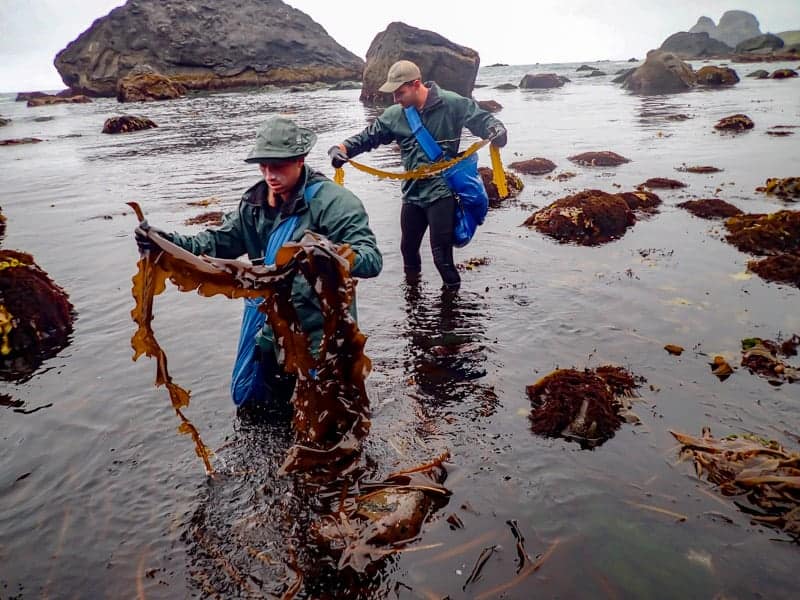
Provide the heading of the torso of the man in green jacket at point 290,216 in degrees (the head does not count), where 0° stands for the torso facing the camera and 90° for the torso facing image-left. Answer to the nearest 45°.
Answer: approximately 45°

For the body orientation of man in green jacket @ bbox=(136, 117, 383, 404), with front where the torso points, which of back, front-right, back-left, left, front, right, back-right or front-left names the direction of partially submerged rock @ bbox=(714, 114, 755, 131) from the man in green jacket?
back

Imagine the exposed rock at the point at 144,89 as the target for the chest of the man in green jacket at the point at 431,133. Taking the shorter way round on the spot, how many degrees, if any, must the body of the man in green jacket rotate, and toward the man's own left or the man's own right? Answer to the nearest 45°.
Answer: approximately 90° to the man's own right

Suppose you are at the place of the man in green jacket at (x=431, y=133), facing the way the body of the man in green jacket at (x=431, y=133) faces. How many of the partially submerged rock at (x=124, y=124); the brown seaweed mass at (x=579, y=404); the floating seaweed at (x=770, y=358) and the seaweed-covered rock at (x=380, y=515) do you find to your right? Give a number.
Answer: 1

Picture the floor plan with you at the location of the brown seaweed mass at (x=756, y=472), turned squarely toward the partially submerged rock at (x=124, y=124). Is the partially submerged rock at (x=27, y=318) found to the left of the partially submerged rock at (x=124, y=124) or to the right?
left

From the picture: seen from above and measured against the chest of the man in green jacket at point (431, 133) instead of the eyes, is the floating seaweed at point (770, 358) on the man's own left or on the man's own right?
on the man's own left

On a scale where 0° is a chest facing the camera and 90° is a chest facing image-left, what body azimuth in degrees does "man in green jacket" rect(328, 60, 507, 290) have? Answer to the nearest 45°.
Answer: approximately 45°

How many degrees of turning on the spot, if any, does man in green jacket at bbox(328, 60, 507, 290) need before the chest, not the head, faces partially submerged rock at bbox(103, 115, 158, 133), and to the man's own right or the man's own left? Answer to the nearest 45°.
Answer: approximately 90° to the man's own right

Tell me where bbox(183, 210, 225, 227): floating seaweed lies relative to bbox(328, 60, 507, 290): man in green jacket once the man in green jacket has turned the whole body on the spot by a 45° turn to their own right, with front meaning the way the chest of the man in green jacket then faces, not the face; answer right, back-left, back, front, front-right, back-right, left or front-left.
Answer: front-right

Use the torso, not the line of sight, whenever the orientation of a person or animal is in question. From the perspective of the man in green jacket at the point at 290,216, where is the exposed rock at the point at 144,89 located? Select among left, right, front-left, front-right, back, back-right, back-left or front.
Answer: back-right

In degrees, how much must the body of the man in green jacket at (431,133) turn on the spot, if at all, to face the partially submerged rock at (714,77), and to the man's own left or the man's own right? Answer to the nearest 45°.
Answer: approximately 180°

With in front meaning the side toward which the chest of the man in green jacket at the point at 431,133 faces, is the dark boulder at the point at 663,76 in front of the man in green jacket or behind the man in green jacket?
behind

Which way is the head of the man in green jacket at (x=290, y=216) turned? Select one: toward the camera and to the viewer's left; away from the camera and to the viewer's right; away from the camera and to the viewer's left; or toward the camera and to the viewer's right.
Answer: toward the camera and to the viewer's left

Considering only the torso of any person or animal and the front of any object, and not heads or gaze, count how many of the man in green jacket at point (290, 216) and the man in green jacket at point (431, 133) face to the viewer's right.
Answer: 0
